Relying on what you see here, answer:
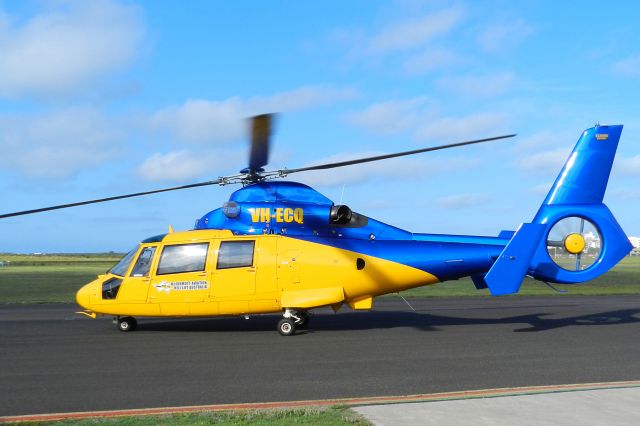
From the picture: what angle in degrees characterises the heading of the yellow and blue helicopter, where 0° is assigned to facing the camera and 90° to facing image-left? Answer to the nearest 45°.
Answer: approximately 90°
